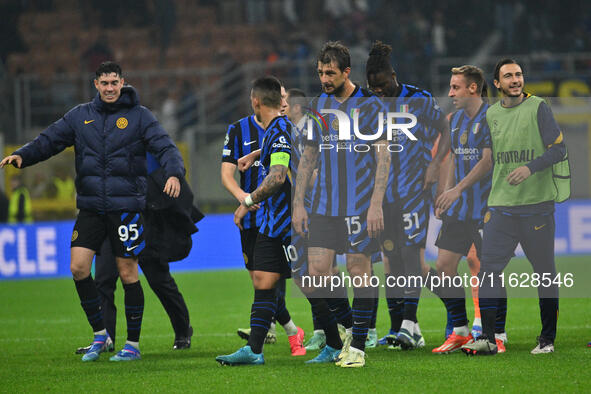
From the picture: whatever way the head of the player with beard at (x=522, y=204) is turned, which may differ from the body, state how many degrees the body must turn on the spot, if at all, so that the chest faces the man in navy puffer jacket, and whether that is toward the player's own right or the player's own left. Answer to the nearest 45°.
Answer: approximately 45° to the player's own right

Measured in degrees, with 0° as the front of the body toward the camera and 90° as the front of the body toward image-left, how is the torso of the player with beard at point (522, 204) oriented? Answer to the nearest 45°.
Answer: approximately 45°

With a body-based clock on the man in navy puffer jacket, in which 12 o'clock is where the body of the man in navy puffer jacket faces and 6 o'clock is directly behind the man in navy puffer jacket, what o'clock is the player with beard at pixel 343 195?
The player with beard is roughly at 10 o'clock from the man in navy puffer jacket.
